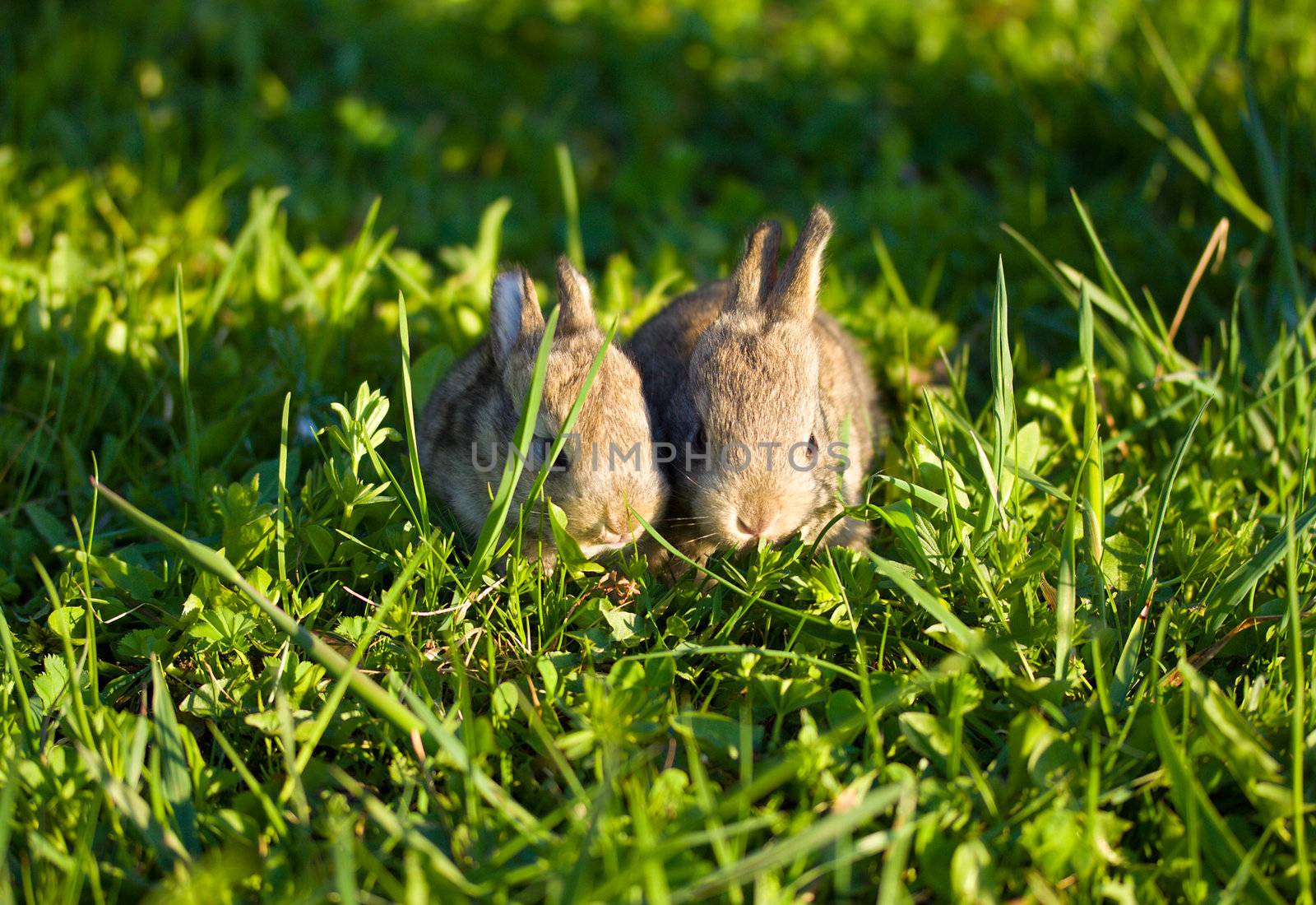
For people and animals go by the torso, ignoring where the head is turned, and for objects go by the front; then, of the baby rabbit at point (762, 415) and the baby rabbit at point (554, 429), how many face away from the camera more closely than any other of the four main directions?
0

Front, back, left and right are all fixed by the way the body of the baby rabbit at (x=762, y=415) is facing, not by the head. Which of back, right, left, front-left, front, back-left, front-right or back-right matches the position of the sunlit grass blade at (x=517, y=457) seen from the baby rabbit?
front-right

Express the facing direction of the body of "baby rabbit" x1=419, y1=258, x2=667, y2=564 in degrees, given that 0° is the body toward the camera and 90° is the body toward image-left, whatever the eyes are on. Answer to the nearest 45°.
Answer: approximately 315°

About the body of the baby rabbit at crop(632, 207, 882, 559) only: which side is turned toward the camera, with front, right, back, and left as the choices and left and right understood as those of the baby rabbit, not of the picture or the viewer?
front
